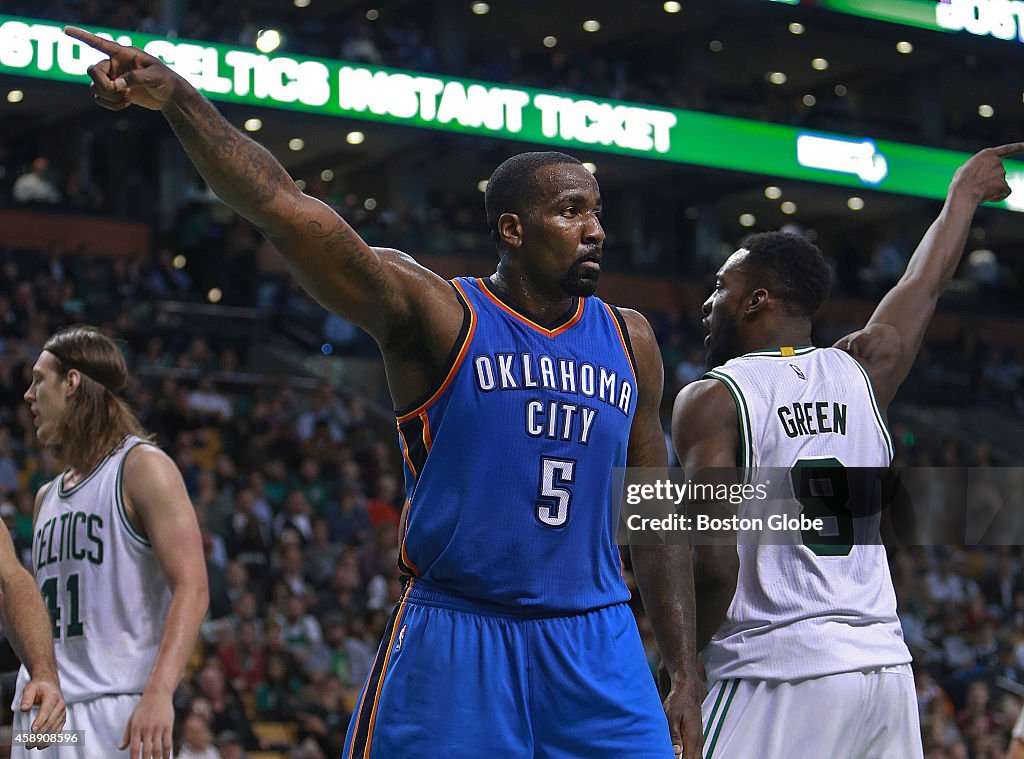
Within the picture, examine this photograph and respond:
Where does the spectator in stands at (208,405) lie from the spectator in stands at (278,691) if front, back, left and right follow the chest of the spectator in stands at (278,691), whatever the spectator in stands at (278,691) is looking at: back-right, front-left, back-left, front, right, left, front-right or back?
back

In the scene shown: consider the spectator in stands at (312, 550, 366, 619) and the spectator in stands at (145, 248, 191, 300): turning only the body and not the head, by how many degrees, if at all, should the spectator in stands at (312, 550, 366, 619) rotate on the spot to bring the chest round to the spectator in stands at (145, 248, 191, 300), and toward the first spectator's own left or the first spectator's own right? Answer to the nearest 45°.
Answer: approximately 180°

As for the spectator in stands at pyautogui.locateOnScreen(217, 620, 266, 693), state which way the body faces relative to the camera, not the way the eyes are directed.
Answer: toward the camera

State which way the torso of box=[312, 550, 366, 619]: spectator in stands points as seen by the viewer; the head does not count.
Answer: toward the camera

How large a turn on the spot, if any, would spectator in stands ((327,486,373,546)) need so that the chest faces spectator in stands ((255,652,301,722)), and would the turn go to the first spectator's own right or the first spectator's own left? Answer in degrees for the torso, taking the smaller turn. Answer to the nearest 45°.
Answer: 0° — they already face them

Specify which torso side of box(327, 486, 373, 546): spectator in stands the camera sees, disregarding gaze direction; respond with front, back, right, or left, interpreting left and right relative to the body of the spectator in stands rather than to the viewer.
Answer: front

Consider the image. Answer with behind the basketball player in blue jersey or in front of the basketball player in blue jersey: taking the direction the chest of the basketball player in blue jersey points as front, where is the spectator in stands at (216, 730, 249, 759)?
behind

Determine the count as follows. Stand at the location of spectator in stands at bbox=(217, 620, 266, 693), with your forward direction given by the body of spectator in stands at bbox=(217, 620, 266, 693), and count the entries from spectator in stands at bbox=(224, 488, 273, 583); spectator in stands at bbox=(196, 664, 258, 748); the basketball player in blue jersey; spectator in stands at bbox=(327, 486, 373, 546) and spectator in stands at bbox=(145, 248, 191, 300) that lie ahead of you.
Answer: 2

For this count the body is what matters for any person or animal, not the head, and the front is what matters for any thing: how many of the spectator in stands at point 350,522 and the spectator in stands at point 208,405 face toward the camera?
2

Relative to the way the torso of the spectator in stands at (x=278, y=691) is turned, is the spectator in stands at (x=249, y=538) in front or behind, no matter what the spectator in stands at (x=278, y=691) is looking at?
behind

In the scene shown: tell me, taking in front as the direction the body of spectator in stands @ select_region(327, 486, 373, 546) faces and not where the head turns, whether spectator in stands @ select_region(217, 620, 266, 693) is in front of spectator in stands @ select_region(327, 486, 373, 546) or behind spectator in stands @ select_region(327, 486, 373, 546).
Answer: in front
